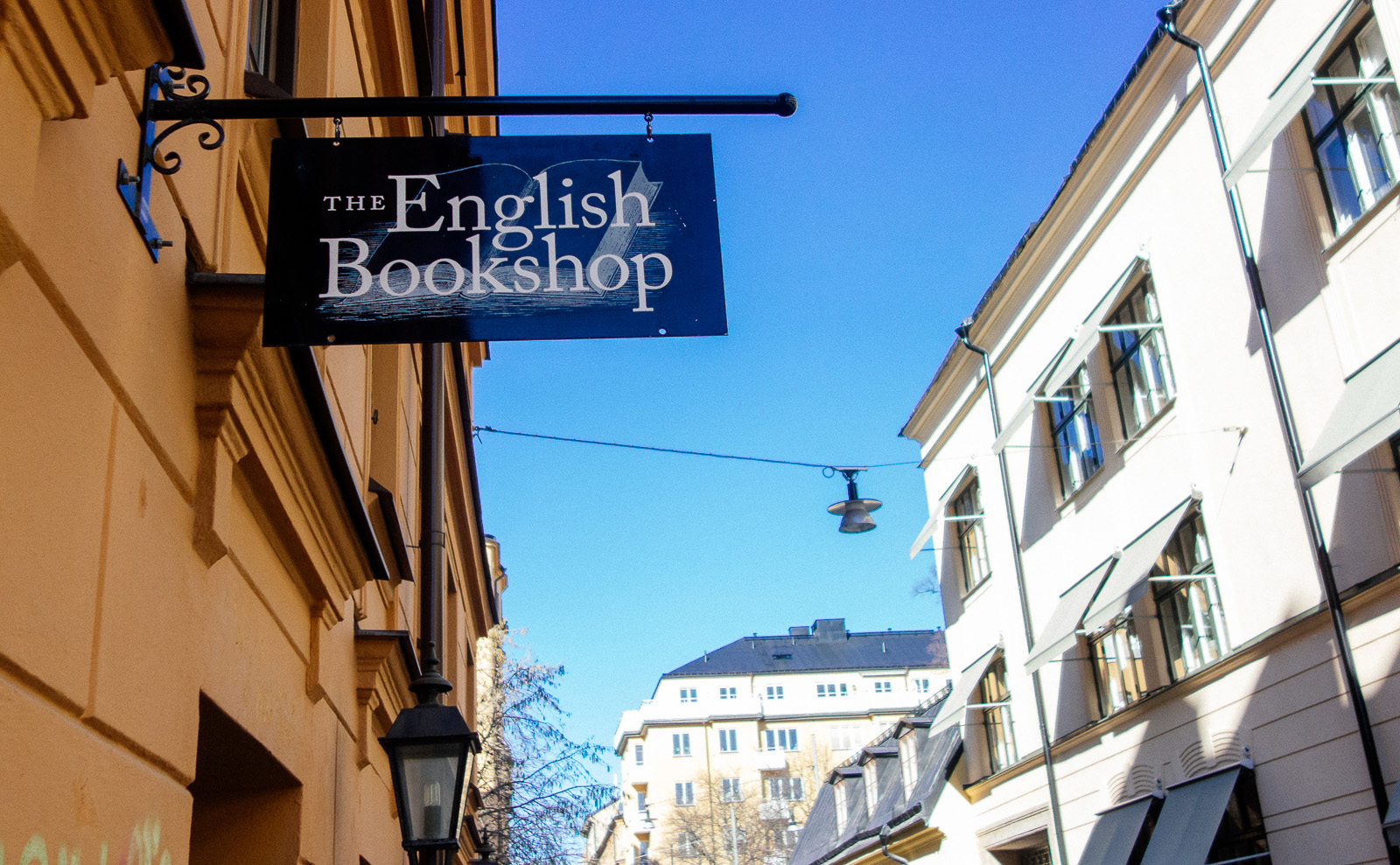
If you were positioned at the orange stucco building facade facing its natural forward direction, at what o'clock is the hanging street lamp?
The hanging street lamp is roughly at 10 o'clock from the orange stucco building facade.

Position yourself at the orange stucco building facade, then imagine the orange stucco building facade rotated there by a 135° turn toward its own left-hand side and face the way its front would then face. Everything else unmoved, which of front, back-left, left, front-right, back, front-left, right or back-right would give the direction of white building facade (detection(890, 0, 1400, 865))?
right

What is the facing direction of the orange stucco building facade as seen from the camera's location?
facing to the right of the viewer
